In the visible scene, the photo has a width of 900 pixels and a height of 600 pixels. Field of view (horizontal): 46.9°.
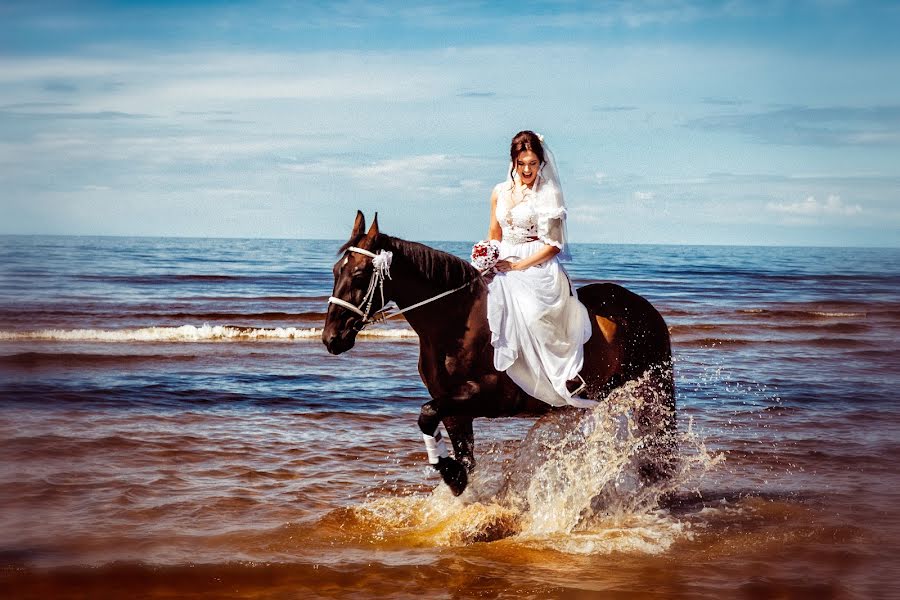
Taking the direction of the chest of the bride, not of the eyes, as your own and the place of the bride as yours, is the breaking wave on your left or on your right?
on your right

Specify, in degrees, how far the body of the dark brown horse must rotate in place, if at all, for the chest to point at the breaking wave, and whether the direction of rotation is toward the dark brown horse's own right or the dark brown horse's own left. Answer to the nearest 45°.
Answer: approximately 45° to the dark brown horse's own right

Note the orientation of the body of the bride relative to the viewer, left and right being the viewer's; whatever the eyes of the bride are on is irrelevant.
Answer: facing the viewer and to the left of the viewer

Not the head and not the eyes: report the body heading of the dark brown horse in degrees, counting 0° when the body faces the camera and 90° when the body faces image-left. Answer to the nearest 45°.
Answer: approximately 90°
